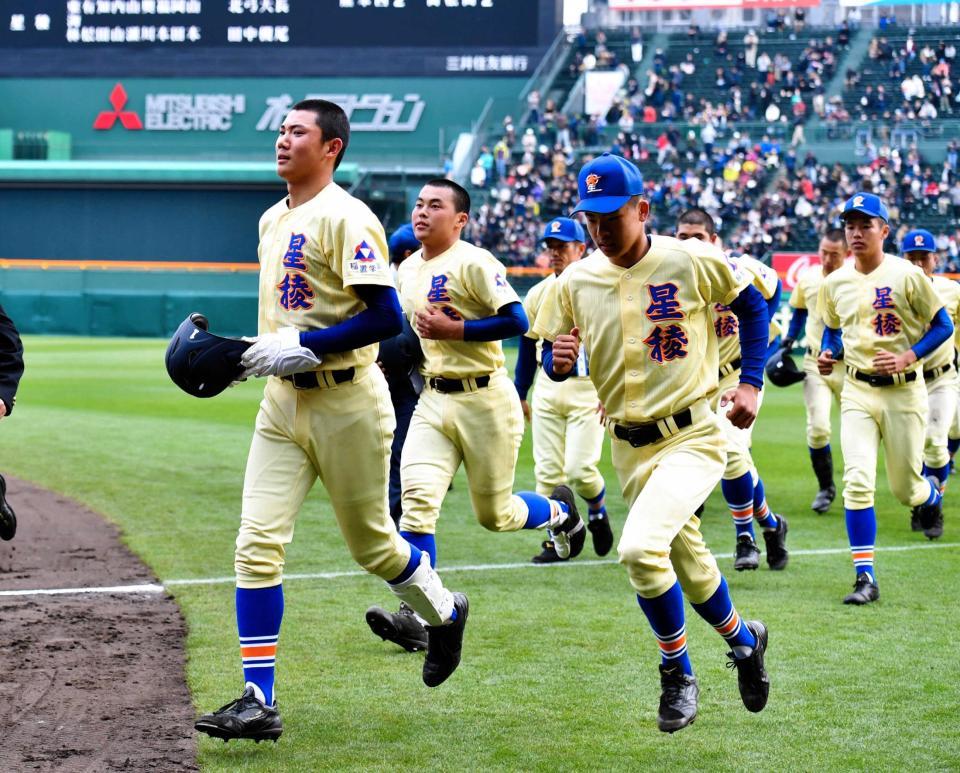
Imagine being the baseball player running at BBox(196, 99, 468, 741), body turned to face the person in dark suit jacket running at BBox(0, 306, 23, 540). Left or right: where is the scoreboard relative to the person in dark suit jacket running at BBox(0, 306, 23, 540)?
right

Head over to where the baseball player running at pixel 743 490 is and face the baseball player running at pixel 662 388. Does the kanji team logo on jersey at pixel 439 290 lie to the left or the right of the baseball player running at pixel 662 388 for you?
right

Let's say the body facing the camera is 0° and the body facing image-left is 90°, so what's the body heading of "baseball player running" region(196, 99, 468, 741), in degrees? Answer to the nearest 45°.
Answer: approximately 45°

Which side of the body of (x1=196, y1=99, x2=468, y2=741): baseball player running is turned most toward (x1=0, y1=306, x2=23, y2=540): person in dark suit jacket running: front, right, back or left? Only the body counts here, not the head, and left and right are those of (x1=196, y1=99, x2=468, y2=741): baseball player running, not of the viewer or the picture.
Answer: right

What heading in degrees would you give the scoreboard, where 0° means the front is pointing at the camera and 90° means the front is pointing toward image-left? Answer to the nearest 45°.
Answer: approximately 0°
